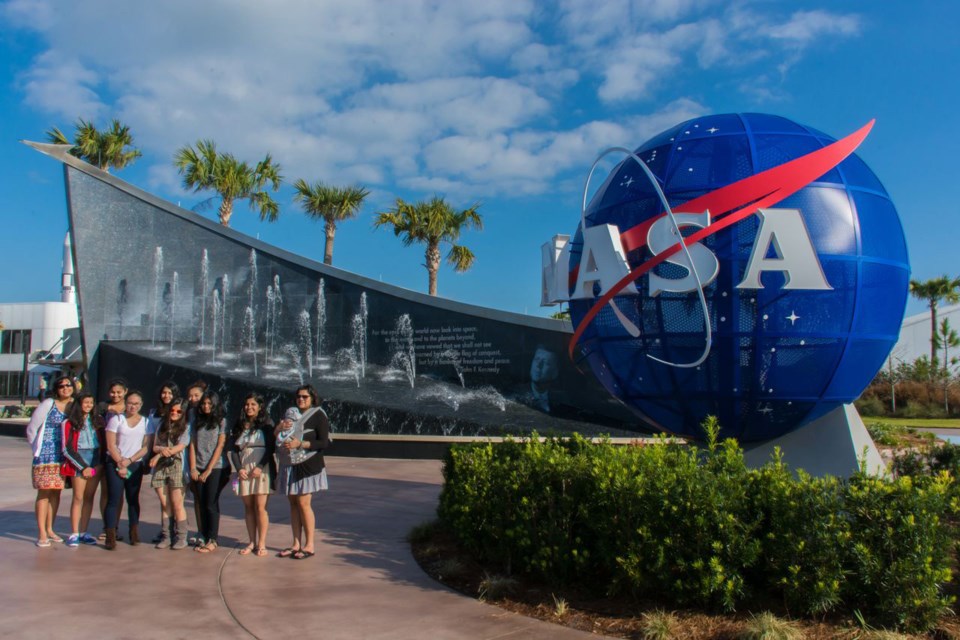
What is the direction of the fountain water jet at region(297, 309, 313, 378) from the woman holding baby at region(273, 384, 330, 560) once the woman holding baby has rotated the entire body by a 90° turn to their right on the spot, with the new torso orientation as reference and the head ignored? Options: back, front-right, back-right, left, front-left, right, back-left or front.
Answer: front-right

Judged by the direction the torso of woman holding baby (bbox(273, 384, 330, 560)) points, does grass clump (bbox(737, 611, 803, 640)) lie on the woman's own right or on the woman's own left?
on the woman's own left

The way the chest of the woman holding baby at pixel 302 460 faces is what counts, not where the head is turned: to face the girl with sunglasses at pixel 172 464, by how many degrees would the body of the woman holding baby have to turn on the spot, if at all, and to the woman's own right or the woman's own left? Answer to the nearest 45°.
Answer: approximately 90° to the woman's own right

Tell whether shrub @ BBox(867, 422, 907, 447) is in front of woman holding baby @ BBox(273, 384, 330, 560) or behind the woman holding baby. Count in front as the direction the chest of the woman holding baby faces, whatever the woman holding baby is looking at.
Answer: behind

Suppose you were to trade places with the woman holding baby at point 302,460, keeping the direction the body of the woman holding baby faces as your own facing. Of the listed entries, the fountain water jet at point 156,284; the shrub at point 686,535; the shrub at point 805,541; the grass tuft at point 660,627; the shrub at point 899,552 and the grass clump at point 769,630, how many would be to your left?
5

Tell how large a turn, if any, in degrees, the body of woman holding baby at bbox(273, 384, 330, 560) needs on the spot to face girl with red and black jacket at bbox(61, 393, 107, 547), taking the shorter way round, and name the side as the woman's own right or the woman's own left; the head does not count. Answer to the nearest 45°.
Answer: approximately 90° to the woman's own right

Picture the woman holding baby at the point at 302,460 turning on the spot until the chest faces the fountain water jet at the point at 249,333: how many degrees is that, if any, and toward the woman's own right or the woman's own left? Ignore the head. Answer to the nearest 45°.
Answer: approximately 135° to the woman's own right

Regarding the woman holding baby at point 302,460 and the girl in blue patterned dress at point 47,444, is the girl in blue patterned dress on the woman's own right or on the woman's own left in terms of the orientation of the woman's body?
on the woman's own right

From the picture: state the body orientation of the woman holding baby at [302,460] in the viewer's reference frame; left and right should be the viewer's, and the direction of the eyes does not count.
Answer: facing the viewer and to the left of the viewer

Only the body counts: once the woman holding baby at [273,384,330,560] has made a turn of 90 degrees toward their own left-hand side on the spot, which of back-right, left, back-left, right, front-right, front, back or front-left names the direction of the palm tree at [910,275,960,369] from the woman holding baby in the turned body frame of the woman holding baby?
left

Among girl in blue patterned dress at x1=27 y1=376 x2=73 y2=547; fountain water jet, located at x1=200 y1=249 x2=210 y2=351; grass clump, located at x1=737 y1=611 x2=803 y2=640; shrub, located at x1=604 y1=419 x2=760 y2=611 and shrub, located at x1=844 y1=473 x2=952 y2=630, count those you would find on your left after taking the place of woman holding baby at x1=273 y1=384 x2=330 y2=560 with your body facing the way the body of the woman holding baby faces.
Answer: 3

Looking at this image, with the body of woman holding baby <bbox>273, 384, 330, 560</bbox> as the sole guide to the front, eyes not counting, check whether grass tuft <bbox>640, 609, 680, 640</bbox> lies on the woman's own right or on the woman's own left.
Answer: on the woman's own left

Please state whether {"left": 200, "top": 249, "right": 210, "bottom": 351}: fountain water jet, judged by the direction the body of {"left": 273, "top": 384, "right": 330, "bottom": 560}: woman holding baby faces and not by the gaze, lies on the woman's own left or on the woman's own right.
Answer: on the woman's own right

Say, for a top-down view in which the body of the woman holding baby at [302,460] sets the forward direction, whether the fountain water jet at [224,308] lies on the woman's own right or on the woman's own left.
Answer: on the woman's own right

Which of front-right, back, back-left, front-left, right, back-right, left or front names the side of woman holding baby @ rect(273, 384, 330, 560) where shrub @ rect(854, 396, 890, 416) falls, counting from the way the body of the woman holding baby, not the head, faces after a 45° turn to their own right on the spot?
back-right

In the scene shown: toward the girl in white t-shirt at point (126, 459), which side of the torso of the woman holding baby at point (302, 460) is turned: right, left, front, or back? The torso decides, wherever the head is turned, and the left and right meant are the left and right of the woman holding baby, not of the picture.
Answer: right

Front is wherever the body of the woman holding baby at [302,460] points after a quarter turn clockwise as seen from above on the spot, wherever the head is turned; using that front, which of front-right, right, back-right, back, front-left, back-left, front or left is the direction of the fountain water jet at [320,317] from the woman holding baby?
front-right

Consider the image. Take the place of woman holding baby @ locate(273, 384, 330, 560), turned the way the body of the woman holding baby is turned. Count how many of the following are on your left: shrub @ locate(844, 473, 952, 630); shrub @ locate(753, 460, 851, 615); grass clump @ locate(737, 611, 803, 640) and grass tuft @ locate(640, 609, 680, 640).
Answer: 4

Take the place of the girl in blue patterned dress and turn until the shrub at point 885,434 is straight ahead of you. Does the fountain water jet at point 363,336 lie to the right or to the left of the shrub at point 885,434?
left
